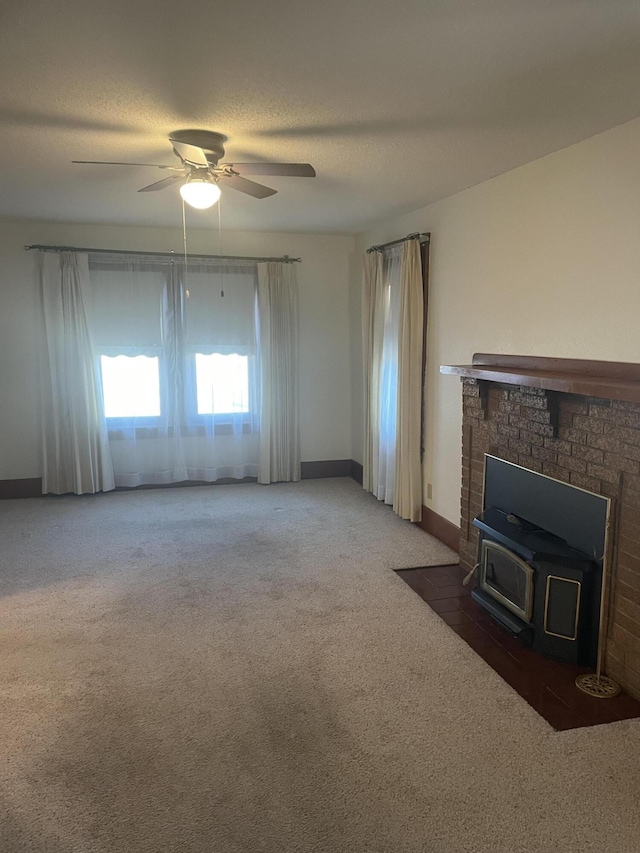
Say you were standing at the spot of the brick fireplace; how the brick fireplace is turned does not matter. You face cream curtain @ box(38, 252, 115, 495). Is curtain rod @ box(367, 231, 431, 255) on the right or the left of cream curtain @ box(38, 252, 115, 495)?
right

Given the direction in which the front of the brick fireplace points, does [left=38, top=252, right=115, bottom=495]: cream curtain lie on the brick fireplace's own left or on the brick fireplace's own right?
on the brick fireplace's own right

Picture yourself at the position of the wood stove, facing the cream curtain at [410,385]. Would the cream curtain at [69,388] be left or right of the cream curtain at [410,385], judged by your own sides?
left

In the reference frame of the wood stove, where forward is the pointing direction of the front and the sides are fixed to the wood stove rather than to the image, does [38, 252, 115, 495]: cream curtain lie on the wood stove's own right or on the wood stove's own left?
on the wood stove's own right

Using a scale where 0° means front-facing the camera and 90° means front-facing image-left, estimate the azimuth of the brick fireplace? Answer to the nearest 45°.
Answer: approximately 45°

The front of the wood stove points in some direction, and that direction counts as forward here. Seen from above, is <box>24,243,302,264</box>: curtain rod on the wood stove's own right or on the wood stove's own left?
on the wood stove's own right

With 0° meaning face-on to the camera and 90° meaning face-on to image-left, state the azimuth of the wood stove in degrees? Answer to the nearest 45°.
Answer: approximately 45°

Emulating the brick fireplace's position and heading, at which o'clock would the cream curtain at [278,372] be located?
The cream curtain is roughly at 3 o'clock from the brick fireplace.

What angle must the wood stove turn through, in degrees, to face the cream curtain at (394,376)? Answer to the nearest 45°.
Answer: approximately 90° to its right

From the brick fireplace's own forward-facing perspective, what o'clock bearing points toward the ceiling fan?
The ceiling fan is roughly at 1 o'clock from the brick fireplace.
